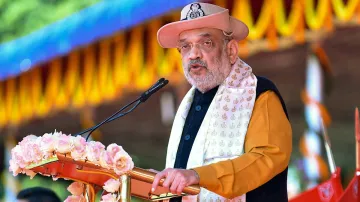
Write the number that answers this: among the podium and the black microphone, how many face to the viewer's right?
1

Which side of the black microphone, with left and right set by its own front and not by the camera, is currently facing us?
right

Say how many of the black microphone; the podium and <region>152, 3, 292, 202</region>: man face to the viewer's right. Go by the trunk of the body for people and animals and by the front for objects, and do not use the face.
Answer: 1

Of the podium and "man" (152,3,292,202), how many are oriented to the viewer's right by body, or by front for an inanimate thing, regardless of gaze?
0

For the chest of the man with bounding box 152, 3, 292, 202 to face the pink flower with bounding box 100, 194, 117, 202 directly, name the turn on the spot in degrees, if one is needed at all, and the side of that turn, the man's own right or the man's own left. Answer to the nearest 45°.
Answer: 0° — they already face it

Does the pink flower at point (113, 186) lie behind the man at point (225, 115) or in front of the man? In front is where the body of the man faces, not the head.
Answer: in front

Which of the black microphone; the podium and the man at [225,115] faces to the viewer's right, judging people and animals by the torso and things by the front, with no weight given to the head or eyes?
the black microphone

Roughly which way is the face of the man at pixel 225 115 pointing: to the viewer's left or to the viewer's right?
to the viewer's left
